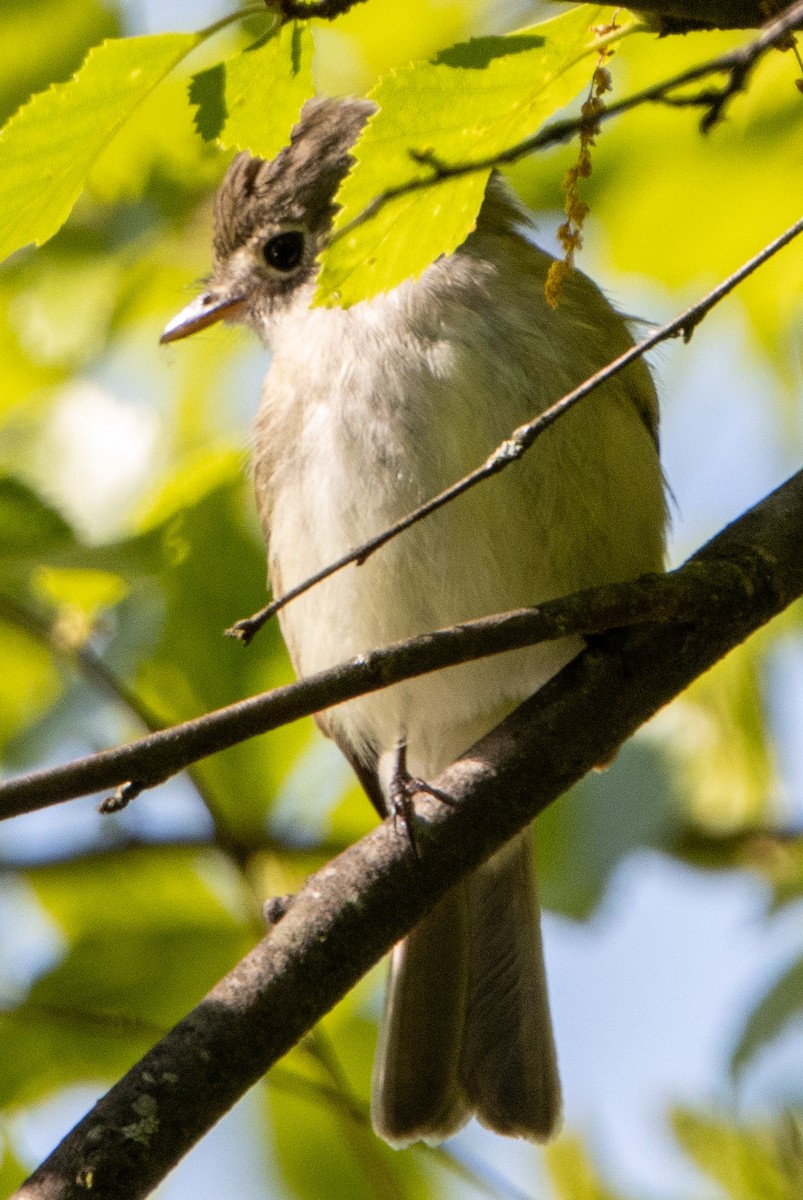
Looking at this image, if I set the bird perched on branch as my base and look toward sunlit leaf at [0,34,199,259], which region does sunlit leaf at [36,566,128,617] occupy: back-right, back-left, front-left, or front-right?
front-right

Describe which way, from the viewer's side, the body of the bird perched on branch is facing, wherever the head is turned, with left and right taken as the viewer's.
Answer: facing the viewer and to the left of the viewer

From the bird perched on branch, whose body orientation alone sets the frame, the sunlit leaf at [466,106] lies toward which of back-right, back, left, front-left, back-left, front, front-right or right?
front-left
